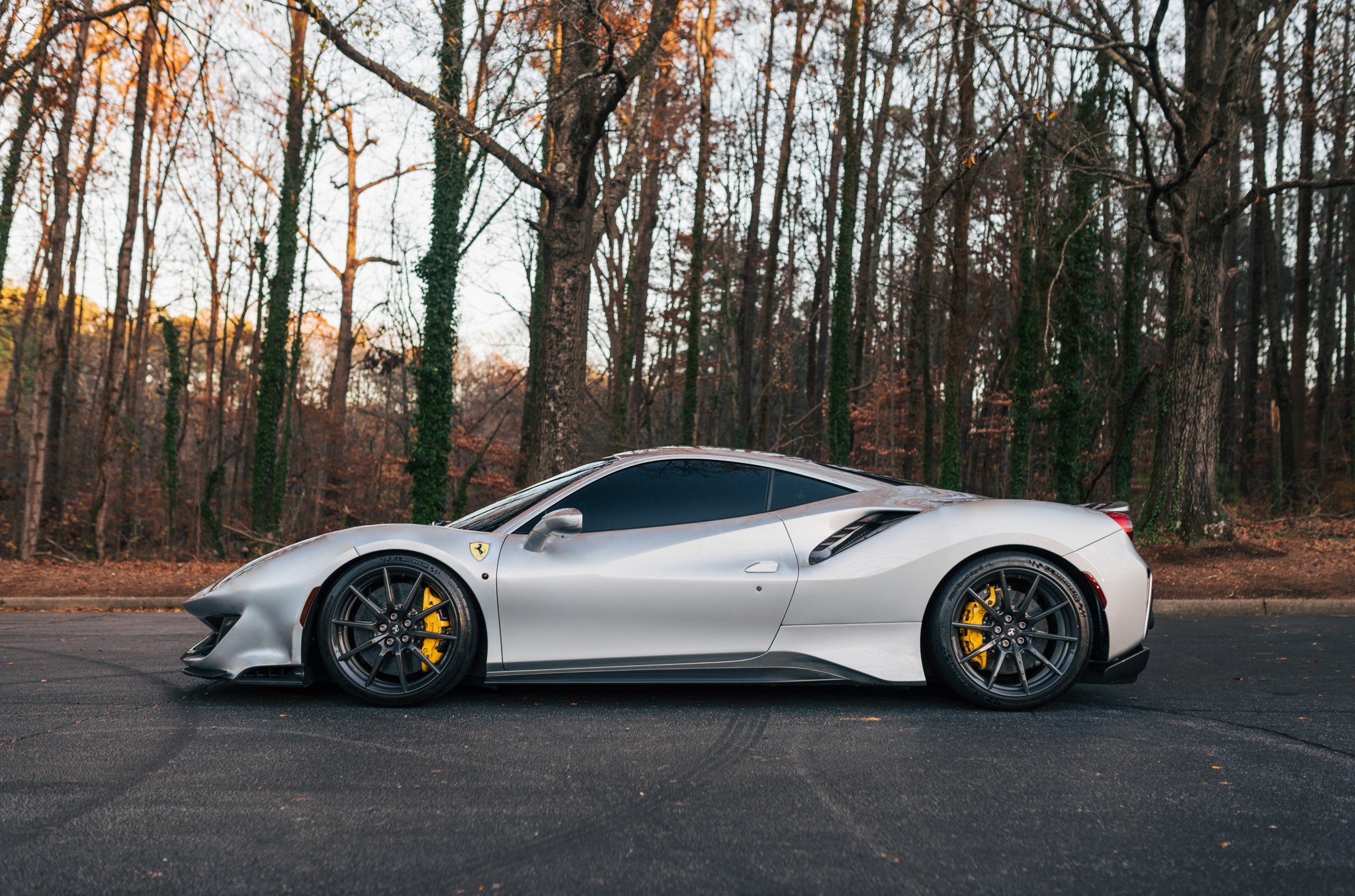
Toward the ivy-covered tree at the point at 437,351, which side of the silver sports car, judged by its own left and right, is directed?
right

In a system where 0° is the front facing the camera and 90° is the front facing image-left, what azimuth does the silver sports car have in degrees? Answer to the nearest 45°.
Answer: approximately 90°
